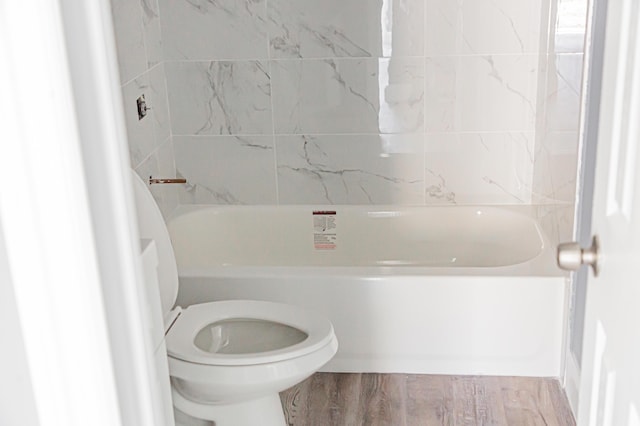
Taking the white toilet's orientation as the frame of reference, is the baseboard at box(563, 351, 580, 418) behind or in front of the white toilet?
in front

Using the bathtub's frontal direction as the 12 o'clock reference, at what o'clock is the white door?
The white door is roughly at 12 o'clock from the bathtub.

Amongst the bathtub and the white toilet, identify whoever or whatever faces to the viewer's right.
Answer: the white toilet

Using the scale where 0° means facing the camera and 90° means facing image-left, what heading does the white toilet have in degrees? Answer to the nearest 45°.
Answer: approximately 270°

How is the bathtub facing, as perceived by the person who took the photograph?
facing the viewer

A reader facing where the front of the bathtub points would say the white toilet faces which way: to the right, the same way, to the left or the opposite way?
to the left

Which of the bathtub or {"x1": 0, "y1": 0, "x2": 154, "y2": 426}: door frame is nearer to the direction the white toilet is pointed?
the bathtub
